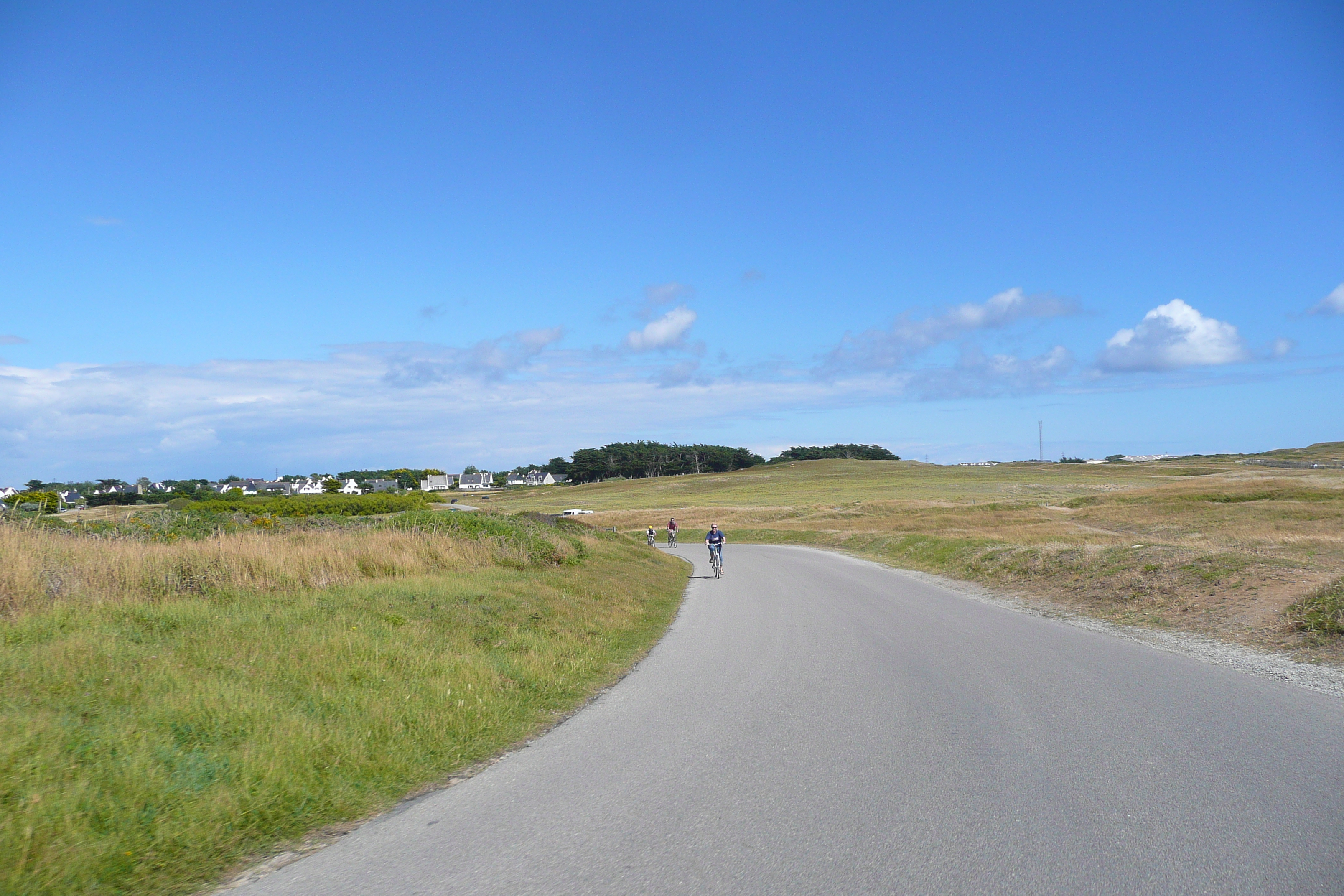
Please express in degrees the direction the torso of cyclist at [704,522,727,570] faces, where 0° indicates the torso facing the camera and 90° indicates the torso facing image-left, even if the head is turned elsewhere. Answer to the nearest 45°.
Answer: approximately 0°

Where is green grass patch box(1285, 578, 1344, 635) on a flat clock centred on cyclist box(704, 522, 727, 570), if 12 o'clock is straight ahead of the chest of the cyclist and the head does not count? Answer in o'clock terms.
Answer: The green grass patch is roughly at 11 o'clock from the cyclist.
